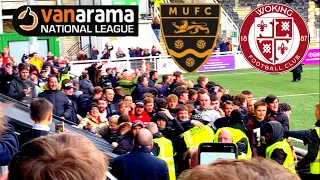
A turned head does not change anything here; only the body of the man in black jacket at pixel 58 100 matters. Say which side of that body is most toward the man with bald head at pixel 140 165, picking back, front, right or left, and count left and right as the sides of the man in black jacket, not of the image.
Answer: front

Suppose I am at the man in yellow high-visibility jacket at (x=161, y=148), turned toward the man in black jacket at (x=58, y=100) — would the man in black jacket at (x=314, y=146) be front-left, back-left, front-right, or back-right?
back-right

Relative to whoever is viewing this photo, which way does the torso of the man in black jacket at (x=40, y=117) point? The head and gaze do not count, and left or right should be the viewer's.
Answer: facing away from the viewer and to the right of the viewer

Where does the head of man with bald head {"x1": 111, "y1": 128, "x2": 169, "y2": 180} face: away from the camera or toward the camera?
away from the camera

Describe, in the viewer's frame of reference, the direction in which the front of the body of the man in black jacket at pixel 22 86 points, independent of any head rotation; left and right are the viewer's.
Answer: facing the viewer and to the right of the viewer

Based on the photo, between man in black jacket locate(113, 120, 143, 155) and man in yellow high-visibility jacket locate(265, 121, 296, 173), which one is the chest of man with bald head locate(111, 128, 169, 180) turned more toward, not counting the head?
the man in black jacket

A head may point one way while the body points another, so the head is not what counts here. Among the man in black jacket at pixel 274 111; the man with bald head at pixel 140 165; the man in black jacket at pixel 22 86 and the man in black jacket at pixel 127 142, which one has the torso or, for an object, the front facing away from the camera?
the man with bald head

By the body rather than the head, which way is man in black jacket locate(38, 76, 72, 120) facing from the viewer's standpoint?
toward the camera

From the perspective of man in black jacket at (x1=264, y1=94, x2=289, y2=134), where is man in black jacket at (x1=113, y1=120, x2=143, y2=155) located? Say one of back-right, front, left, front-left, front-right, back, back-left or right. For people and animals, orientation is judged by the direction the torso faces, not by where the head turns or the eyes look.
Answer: front
